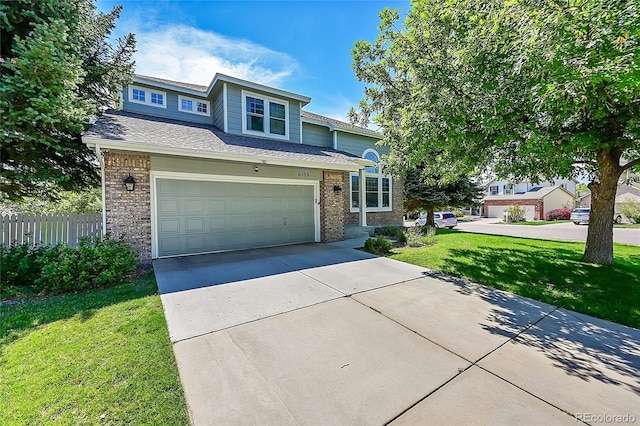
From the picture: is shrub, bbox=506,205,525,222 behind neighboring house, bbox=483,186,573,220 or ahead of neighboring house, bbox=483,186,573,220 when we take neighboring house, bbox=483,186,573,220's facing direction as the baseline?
ahead

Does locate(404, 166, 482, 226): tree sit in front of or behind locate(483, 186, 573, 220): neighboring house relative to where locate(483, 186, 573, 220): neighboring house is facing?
in front

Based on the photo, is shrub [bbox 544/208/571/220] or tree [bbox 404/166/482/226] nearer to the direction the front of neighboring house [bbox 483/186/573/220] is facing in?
the tree

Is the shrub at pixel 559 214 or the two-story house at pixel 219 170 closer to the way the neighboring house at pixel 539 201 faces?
the two-story house

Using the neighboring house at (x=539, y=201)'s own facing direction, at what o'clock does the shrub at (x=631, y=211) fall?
The shrub is roughly at 9 o'clock from the neighboring house.

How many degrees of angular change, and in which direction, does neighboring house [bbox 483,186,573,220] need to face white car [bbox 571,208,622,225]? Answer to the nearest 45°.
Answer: approximately 45° to its left

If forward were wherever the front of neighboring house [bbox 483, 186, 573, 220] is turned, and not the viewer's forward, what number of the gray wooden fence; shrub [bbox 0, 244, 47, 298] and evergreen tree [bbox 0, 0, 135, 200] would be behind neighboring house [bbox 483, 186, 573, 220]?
0

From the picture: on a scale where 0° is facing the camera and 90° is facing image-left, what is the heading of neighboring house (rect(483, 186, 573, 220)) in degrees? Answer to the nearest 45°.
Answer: approximately 45°

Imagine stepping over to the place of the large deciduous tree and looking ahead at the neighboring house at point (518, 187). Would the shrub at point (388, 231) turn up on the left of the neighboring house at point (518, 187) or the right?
left
